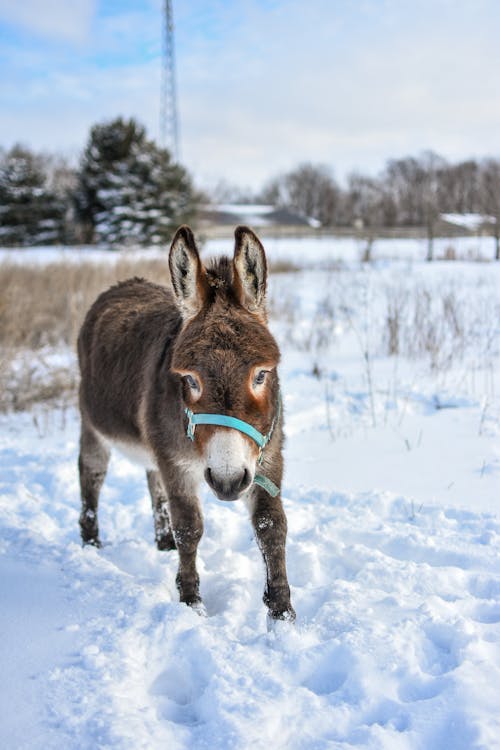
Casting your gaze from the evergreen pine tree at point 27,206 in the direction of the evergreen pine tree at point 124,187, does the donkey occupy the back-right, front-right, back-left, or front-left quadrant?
front-right

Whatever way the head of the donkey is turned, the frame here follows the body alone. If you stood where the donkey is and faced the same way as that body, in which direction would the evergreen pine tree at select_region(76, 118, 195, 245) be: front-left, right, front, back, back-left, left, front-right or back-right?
back-left

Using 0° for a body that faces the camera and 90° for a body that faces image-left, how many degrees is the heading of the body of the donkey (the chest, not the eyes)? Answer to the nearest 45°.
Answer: approximately 315°

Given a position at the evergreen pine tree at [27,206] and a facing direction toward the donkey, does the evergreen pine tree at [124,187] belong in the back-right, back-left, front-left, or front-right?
front-left

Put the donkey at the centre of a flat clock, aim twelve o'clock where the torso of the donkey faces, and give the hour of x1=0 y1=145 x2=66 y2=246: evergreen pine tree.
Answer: The evergreen pine tree is roughly at 7 o'clock from the donkey.
